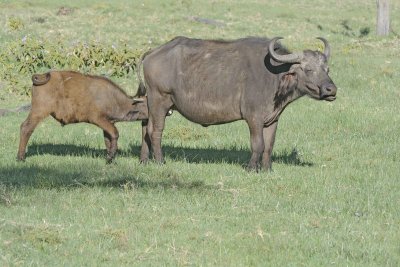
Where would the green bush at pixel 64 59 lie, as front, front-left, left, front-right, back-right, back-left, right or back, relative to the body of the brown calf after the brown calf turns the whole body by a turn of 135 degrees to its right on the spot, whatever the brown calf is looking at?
back-right

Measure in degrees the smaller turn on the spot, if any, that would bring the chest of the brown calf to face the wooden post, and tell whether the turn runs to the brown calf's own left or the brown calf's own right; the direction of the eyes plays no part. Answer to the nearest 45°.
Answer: approximately 45° to the brown calf's own left

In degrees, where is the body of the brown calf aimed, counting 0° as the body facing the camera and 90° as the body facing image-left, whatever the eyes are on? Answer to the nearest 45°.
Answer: approximately 270°

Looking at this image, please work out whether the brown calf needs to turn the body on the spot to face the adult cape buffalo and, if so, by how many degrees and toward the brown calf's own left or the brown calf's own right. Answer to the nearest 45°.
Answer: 0° — it already faces it
